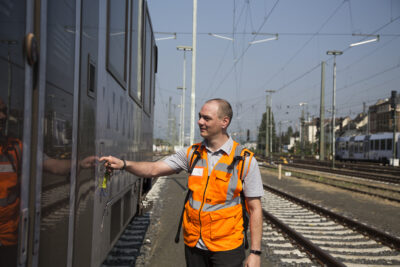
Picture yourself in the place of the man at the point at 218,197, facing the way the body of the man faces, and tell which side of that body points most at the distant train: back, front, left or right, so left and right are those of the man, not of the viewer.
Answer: back

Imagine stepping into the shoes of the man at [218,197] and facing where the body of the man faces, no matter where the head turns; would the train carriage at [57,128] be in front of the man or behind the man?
in front

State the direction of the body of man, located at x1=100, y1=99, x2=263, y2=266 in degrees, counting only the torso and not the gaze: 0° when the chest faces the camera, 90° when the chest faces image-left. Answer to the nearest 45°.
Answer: approximately 45°

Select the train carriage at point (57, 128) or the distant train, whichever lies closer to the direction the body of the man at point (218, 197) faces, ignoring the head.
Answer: the train carriage
